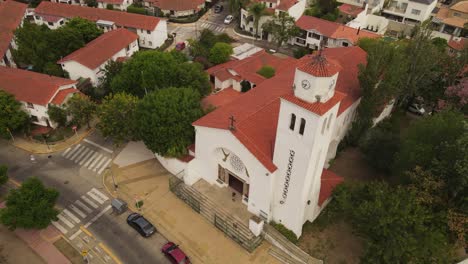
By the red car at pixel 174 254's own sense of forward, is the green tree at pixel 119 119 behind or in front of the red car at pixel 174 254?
in front

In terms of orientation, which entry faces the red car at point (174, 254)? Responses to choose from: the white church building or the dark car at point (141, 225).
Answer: the white church building

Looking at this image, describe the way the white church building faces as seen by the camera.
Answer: facing the viewer and to the left of the viewer

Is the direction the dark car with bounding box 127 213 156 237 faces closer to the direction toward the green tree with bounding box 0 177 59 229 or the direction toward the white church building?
the green tree

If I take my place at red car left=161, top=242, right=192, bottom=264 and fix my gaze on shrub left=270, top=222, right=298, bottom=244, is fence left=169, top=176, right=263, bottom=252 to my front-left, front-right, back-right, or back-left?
front-left

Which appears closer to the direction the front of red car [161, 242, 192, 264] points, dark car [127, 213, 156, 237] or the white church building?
the dark car

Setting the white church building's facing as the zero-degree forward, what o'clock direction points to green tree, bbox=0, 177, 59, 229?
The green tree is roughly at 1 o'clock from the white church building.

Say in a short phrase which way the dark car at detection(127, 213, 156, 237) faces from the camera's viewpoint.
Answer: facing away from the viewer and to the left of the viewer

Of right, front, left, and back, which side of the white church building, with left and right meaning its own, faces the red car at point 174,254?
front

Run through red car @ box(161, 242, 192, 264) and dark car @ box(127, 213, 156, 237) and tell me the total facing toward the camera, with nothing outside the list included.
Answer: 0

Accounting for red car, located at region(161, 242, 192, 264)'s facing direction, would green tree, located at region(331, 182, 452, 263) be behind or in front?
behind
